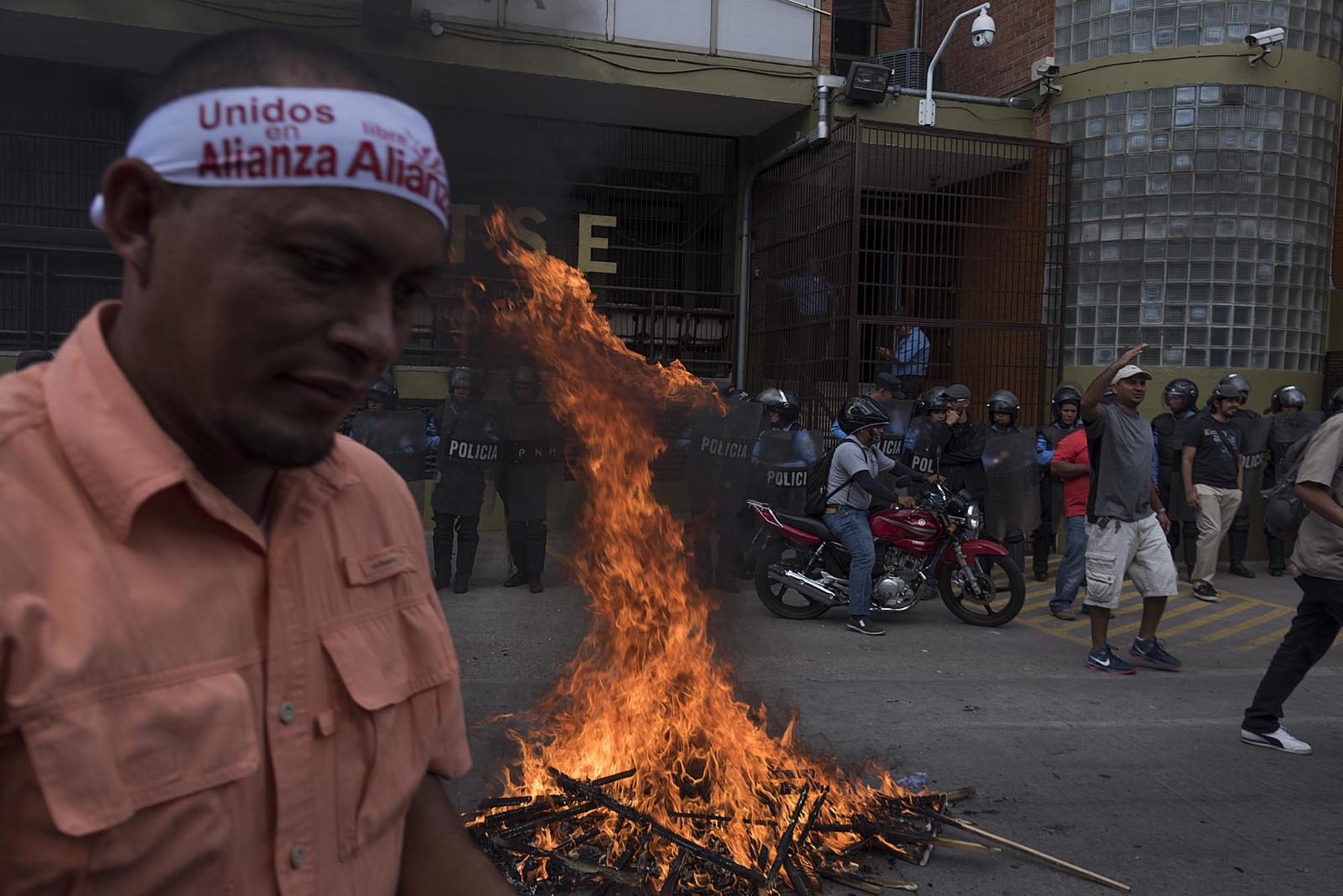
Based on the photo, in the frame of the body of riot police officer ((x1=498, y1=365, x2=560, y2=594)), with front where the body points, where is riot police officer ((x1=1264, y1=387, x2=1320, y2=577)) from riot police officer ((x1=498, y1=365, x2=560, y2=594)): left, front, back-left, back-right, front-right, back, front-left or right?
left

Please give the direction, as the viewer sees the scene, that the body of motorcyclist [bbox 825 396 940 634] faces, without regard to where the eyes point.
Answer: to the viewer's right

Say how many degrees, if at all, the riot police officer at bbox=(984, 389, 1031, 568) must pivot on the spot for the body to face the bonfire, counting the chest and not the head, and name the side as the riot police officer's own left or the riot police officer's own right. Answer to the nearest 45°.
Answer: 0° — they already face it

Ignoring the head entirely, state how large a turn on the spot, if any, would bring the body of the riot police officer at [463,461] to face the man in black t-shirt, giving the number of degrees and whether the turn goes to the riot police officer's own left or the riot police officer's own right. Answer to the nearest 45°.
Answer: approximately 90° to the riot police officer's own left

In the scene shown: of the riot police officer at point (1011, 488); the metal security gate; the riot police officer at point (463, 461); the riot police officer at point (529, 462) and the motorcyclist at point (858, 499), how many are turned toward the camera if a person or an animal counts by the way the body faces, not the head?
4

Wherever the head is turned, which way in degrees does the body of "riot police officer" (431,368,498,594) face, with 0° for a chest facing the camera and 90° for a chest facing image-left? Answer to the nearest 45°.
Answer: approximately 0°

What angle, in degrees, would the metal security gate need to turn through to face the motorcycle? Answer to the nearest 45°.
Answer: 0° — it already faces it

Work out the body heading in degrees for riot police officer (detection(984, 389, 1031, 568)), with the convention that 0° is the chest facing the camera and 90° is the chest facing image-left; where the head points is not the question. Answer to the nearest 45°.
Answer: approximately 0°

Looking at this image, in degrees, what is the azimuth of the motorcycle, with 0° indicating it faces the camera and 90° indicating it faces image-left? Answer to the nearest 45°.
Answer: approximately 270°

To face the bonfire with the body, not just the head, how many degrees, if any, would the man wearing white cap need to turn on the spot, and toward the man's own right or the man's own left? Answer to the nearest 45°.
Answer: approximately 90° to the man's own right

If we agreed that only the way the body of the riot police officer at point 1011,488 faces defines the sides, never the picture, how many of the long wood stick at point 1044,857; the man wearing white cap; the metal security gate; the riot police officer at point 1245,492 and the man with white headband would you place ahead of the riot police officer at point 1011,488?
3

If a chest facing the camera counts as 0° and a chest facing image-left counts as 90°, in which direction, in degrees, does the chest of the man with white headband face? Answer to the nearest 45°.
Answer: approximately 315°

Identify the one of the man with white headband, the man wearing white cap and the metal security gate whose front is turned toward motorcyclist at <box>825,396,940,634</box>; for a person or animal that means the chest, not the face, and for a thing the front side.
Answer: the metal security gate
